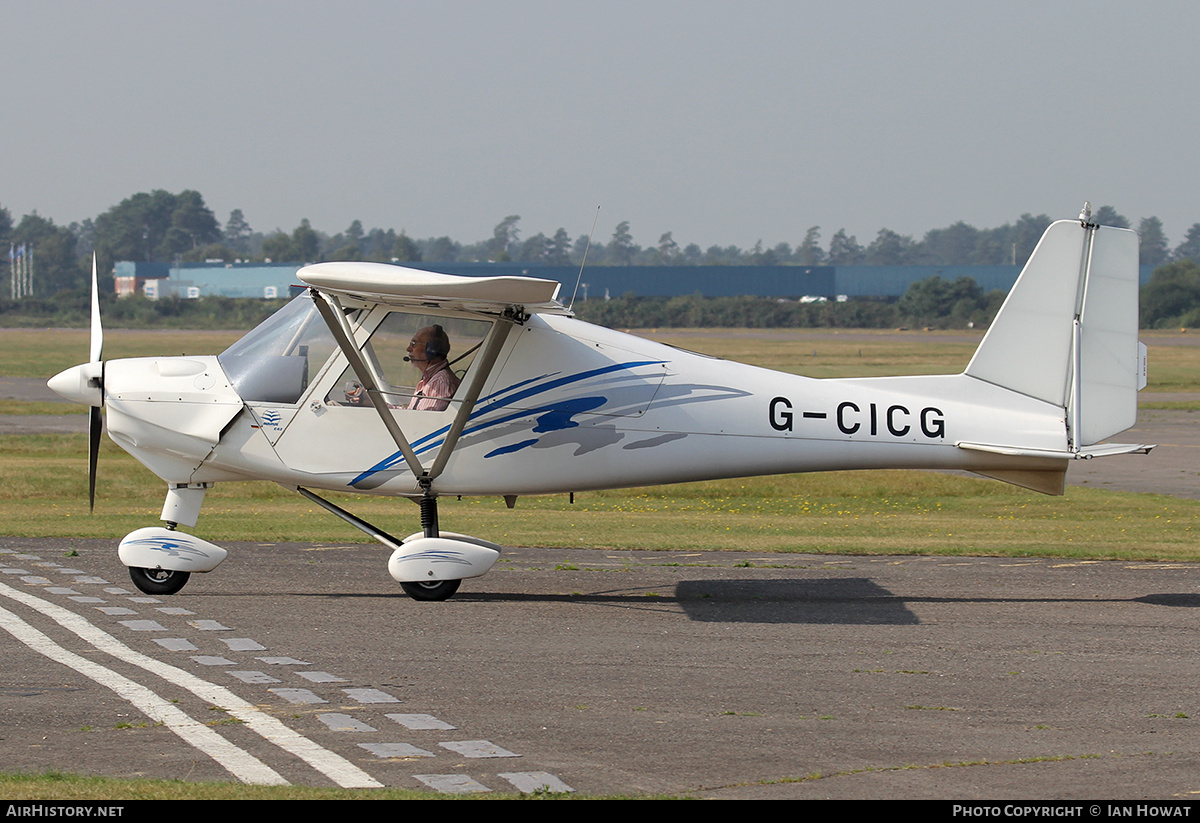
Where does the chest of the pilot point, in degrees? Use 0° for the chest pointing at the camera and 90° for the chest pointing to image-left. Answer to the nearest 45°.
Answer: approximately 90°

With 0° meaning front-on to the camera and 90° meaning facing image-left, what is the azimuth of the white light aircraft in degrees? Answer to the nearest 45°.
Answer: approximately 90°

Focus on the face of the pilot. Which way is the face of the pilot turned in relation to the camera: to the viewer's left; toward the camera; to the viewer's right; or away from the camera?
to the viewer's left
